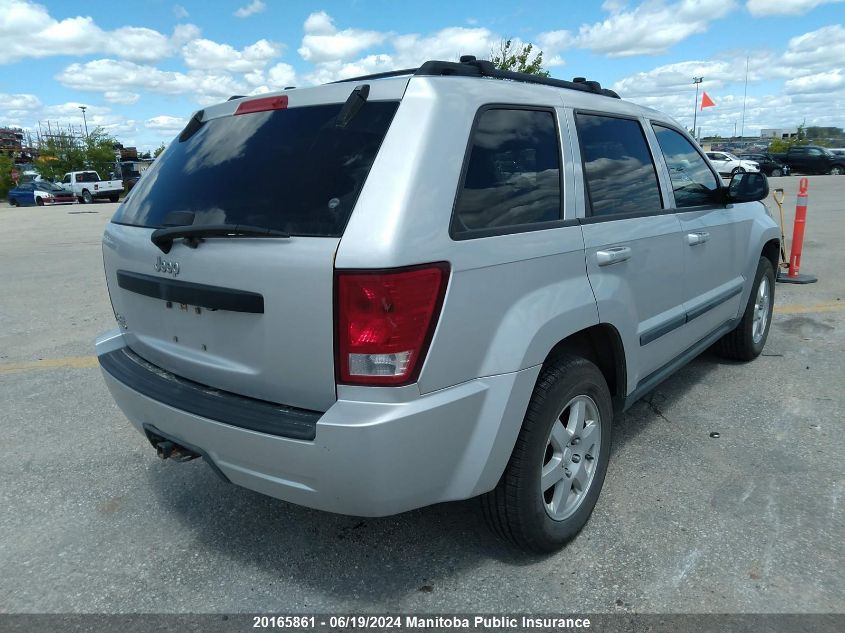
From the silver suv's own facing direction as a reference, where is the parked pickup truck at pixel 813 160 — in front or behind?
in front

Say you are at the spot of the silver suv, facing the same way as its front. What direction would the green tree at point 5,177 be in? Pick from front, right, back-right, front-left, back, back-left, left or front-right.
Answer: left

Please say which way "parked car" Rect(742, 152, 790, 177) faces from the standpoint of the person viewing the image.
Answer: facing the viewer and to the right of the viewer

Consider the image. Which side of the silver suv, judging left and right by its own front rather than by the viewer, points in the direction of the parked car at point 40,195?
left

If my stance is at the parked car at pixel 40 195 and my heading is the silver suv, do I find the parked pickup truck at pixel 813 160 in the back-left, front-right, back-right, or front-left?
front-left

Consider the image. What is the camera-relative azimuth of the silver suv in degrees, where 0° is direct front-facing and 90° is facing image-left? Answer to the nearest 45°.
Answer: approximately 225°

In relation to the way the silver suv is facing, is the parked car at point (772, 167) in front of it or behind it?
in front

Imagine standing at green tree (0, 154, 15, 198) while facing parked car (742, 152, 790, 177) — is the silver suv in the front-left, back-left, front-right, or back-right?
front-right

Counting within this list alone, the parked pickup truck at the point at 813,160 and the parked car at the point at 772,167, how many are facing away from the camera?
0

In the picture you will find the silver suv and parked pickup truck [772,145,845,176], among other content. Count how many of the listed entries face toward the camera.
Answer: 0
